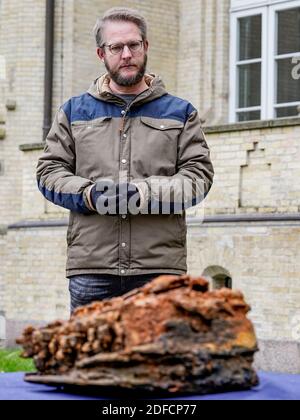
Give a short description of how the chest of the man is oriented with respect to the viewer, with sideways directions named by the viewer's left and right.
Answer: facing the viewer

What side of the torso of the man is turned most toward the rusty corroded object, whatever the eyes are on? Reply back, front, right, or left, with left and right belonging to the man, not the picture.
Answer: front
